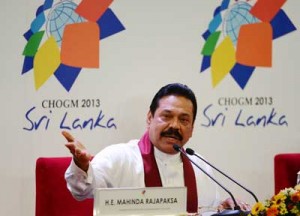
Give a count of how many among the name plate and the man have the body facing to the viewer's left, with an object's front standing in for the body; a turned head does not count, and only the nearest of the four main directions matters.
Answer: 0

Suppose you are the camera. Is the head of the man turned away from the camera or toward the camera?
toward the camera

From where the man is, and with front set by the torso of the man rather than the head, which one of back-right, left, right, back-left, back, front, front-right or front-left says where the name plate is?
front-right

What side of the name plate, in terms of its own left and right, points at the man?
back

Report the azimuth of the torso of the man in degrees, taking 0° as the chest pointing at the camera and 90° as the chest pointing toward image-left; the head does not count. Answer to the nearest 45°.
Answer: approximately 315°

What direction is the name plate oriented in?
toward the camera
